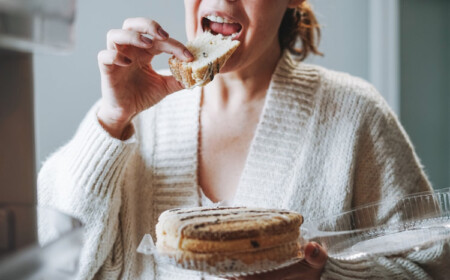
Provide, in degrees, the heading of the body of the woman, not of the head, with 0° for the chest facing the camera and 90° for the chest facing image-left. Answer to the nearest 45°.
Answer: approximately 45°
